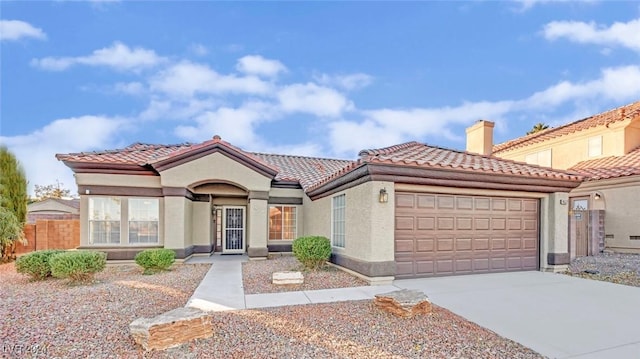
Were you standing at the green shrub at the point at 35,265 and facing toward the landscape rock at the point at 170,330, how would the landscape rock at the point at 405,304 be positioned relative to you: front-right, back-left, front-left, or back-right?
front-left

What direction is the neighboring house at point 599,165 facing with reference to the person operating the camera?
facing the viewer and to the right of the viewer

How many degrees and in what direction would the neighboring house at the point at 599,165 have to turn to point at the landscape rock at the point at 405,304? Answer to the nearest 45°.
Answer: approximately 45° to its right

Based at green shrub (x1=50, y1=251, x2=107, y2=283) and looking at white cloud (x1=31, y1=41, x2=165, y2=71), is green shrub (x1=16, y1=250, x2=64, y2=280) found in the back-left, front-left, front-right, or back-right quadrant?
front-left

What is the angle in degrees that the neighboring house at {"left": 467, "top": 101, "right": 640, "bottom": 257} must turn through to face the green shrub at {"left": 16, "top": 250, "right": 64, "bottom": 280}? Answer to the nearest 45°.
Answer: approximately 90° to its right

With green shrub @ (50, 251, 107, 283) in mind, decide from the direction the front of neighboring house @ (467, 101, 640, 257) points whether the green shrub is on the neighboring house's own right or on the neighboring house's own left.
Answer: on the neighboring house's own right

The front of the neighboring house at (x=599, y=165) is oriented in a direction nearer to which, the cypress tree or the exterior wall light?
the exterior wall light
